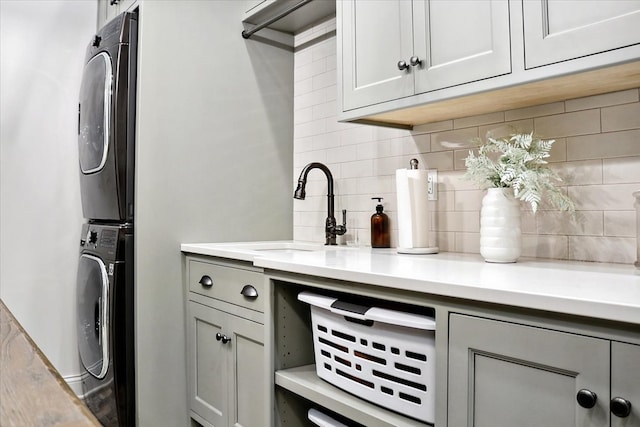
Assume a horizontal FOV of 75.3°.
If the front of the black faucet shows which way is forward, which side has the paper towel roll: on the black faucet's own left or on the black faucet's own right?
on the black faucet's own left

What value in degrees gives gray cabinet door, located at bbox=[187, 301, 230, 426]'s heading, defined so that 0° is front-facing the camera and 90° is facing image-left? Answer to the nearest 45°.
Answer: approximately 45°

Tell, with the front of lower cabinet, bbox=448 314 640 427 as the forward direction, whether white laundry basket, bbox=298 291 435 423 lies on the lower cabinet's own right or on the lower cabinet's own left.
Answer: on the lower cabinet's own right

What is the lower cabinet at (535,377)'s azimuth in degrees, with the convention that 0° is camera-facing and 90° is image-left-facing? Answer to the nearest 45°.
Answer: approximately 45°

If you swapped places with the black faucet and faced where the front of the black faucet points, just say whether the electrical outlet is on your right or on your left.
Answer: on your left

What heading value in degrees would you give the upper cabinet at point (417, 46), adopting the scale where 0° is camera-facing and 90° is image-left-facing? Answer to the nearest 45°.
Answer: approximately 45°
